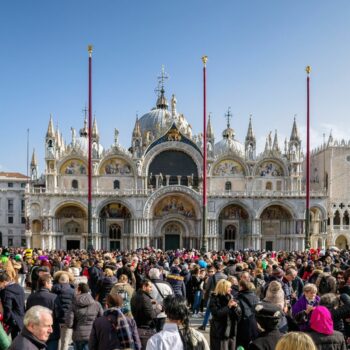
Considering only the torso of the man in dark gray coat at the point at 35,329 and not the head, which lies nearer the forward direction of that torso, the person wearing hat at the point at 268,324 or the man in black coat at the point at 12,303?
the person wearing hat

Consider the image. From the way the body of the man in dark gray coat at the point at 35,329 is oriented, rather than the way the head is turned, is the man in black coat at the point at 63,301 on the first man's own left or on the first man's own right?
on the first man's own left

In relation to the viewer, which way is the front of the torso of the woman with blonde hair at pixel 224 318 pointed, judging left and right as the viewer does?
facing the viewer and to the right of the viewer

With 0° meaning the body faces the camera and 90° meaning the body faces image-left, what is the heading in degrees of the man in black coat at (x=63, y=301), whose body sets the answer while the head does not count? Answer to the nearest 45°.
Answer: approximately 180°

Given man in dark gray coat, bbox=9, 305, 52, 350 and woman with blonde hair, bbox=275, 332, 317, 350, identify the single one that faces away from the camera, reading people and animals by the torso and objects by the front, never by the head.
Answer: the woman with blonde hair

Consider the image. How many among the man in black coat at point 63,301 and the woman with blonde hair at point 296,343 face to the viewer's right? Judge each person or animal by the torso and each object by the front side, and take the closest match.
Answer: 0

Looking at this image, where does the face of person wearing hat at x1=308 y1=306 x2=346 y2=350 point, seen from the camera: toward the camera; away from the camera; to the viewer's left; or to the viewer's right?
away from the camera

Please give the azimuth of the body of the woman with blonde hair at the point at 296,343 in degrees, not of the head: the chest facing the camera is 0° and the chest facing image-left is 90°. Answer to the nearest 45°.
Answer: approximately 180°

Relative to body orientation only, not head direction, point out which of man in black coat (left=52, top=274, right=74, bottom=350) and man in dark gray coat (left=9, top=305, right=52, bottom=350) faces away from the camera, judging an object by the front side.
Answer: man in black coat (left=52, top=274, right=74, bottom=350)
